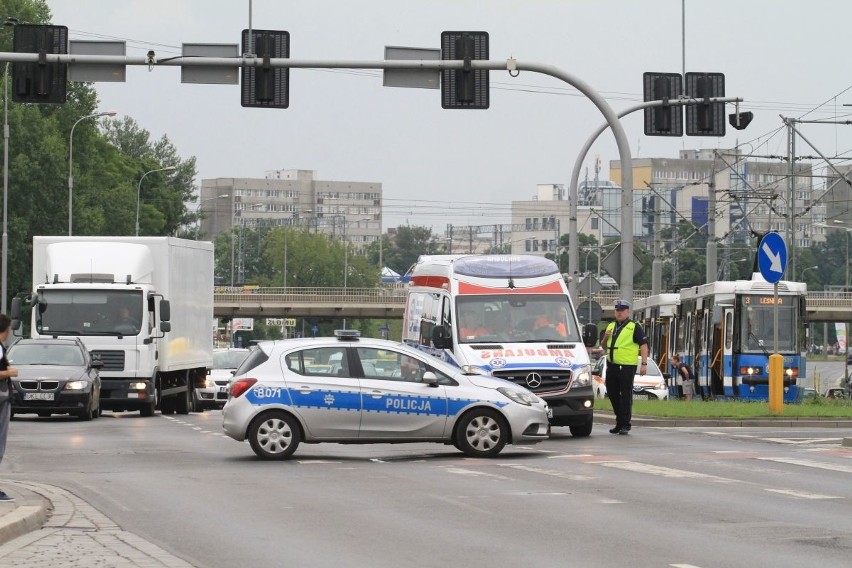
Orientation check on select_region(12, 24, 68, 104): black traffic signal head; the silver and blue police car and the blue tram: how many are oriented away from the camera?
1

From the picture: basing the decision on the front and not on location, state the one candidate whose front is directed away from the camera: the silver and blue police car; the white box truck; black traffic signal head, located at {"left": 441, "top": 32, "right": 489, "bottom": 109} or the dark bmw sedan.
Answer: the black traffic signal head

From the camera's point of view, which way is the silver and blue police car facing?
to the viewer's right

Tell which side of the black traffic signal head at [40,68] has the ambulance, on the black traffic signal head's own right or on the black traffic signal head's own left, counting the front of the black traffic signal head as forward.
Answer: on the black traffic signal head's own right

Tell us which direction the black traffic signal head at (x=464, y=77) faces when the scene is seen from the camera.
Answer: facing away from the viewer

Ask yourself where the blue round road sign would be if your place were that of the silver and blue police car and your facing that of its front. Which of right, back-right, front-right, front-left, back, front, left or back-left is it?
front-left

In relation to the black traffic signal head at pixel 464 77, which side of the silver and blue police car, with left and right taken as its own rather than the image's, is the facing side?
left

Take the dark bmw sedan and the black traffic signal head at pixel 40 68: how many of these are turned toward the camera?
1

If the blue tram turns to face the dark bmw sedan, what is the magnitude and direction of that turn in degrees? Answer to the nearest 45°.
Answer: approximately 90° to its right

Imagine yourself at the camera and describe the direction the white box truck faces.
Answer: facing the viewer

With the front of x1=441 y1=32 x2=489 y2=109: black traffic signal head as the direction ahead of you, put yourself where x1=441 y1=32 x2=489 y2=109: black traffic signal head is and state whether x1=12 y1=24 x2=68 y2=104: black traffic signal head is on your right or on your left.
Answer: on your left

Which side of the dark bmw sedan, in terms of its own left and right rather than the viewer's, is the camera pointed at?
front

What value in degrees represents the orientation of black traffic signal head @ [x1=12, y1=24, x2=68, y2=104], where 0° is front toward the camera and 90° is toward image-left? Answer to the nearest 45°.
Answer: approximately 180°

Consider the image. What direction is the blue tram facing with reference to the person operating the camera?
facing the viewer and to the right of the viewer

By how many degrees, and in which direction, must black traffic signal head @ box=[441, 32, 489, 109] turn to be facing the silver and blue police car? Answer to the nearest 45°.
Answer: approximately 180°
